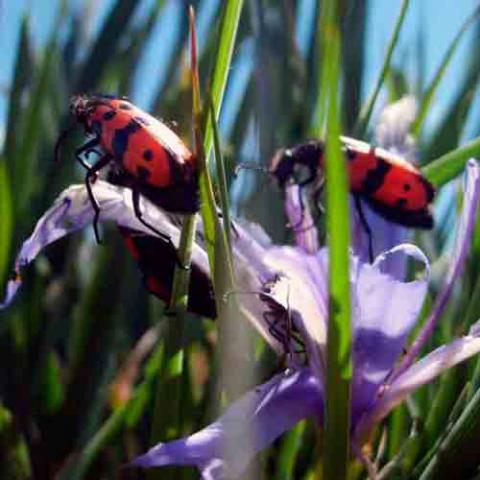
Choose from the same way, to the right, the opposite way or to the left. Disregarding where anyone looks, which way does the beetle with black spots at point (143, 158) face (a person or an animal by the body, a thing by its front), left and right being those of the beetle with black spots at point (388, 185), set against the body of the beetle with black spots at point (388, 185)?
the same way

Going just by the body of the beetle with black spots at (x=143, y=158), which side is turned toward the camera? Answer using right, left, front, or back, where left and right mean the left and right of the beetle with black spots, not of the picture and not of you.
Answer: left

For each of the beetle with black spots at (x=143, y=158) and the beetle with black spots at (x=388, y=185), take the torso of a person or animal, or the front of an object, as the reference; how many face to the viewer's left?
2

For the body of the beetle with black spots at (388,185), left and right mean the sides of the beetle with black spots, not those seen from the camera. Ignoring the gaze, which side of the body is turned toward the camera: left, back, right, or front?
left
